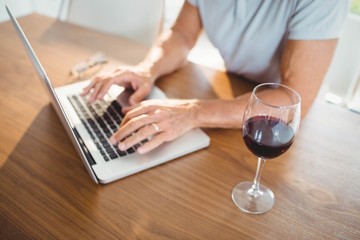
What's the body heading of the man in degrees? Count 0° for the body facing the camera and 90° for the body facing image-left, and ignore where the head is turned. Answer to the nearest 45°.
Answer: approximately 45°

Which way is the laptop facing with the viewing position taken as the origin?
facing to the right of the viewer

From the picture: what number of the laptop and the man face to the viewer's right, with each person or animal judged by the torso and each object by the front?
1

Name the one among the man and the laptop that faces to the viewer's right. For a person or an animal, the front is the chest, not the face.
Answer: the laptop
